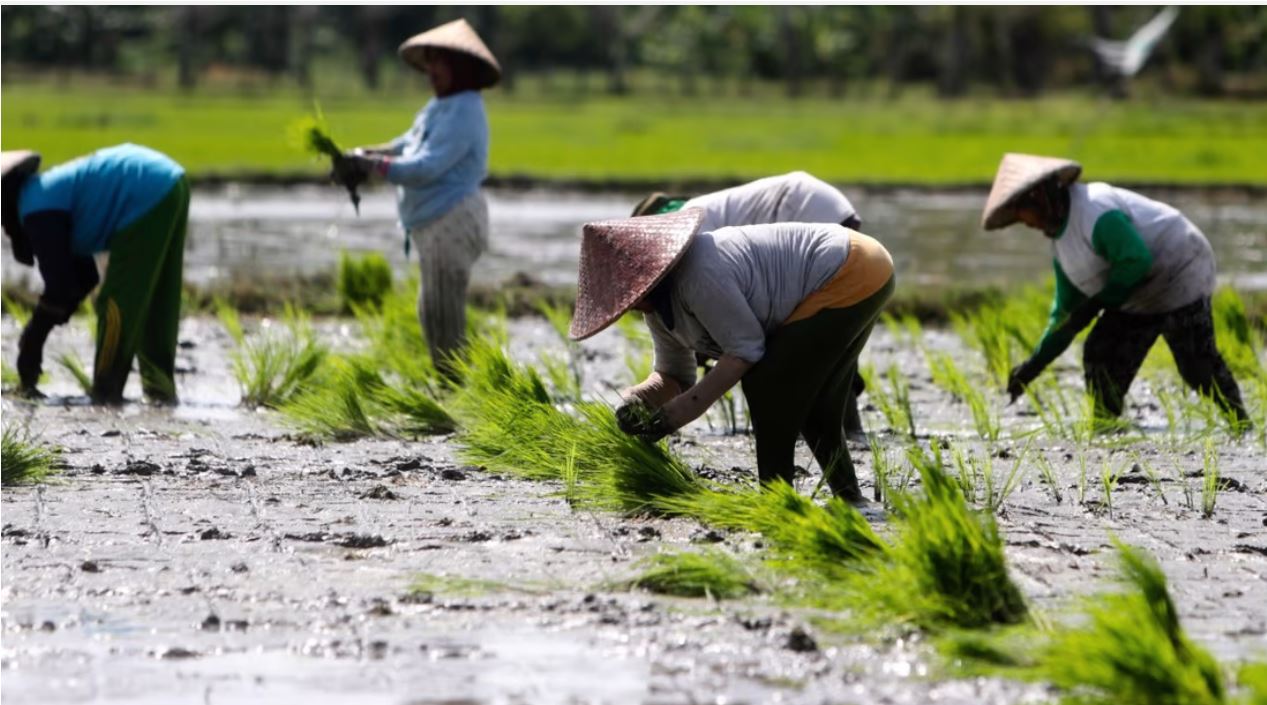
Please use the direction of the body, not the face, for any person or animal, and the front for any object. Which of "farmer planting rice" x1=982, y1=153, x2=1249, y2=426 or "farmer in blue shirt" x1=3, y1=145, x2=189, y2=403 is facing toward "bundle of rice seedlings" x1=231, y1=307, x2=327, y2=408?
the farmer planting rice

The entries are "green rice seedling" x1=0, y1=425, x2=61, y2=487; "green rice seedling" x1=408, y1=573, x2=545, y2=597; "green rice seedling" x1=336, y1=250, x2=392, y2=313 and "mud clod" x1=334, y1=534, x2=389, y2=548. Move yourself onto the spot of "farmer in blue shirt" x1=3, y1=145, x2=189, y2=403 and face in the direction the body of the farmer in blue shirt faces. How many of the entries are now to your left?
3

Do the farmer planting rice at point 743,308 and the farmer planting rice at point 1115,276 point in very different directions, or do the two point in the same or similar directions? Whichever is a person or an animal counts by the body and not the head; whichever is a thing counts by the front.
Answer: same or similar directions

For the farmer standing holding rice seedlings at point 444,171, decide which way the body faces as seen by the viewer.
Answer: to the viewer's left

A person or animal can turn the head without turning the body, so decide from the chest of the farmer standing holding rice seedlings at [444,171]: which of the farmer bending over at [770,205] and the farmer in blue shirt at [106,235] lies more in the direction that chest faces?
the farmer in blue shirt

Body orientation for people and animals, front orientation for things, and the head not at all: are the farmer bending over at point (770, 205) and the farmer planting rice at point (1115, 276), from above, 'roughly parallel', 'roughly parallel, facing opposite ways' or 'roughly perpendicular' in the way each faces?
roughly parallel

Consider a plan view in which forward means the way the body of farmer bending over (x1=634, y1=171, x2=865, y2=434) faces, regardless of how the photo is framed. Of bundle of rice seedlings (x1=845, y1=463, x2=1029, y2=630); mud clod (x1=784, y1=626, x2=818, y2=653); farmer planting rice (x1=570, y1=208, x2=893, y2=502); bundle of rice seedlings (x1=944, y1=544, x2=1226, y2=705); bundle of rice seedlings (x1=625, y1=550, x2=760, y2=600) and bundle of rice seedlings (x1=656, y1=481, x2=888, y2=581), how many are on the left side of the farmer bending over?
6

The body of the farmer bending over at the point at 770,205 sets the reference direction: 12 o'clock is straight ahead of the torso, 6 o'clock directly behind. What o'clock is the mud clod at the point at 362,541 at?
The mud clod is roughly at 10 o'clock from the farmer bending over.

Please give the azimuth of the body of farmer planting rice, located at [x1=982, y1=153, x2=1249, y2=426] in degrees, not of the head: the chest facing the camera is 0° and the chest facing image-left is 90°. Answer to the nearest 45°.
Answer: approximately 90°

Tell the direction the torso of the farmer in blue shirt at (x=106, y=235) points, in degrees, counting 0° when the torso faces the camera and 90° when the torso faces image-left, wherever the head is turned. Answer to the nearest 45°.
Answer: approximately 90°

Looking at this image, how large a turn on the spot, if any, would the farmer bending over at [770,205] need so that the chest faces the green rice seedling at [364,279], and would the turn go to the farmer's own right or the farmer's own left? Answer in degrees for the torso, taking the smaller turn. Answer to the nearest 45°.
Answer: approximately 45° to the farmer's own right

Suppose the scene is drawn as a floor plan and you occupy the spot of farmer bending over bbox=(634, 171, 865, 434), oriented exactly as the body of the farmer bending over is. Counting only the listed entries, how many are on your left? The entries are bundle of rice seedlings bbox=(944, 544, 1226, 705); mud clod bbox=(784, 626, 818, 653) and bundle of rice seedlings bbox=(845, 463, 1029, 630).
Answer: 3

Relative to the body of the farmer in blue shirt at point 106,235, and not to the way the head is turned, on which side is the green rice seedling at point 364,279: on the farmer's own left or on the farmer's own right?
on the farmer's own right

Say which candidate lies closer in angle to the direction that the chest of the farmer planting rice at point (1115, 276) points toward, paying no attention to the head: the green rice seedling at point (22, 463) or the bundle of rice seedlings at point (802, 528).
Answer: the green rice seedling
